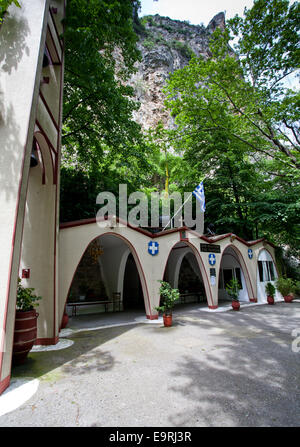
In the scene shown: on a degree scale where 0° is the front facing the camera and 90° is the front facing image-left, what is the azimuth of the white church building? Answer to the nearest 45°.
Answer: approximately 315°

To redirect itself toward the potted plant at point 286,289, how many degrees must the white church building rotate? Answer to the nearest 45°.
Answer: approximately 90° to its left

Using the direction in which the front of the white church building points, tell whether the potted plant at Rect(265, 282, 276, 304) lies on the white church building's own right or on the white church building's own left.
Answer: on the white church building's own left
